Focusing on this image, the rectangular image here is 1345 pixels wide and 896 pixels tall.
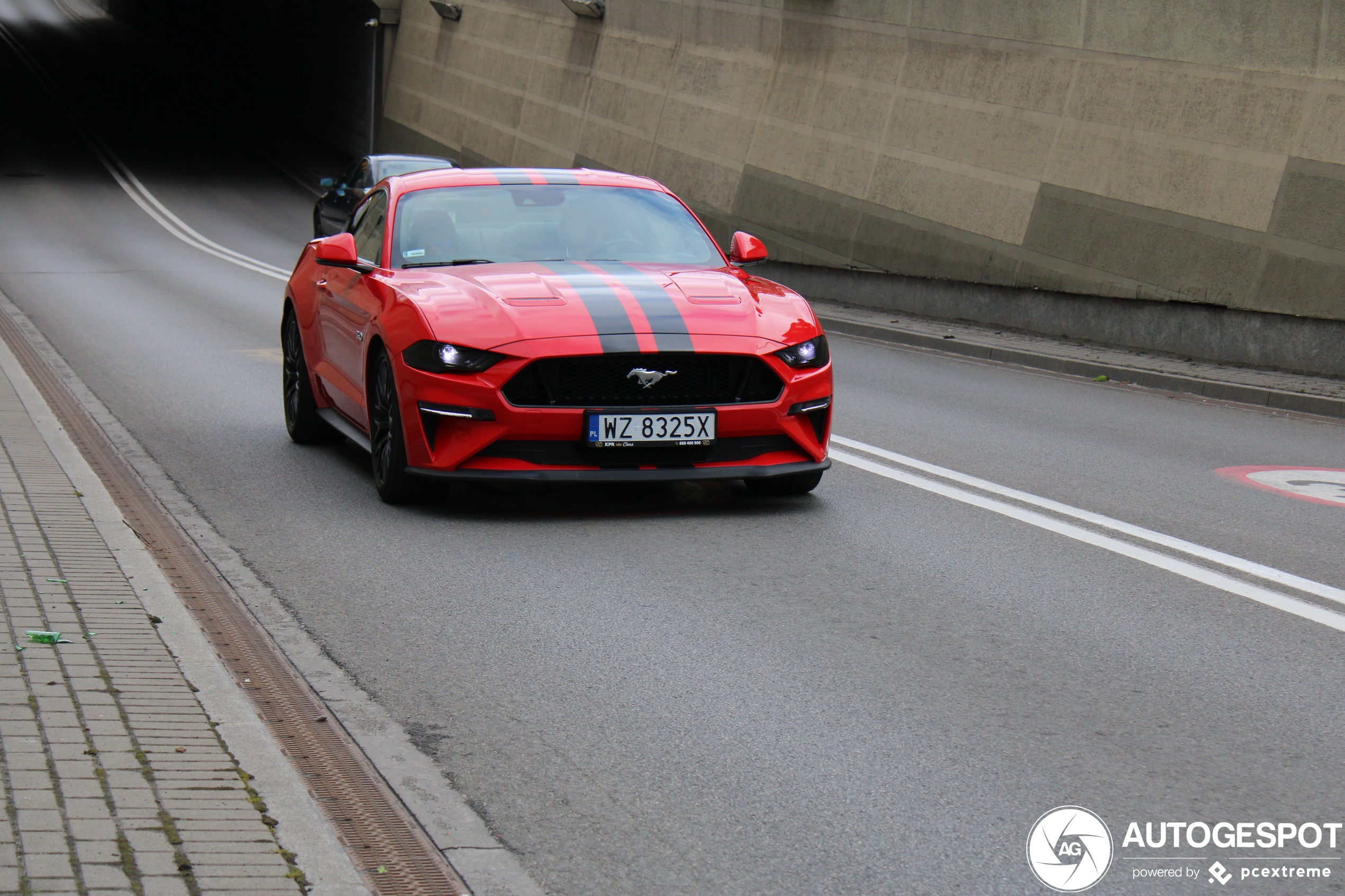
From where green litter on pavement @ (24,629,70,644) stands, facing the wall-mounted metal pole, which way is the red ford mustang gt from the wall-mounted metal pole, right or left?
right

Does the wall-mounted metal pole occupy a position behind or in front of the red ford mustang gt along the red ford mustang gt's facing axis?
behind

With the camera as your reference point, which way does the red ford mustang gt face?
facing the viewer and to the right of the viewer

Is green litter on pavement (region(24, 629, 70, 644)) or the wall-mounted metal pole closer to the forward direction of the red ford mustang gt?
the green litter on pavement
